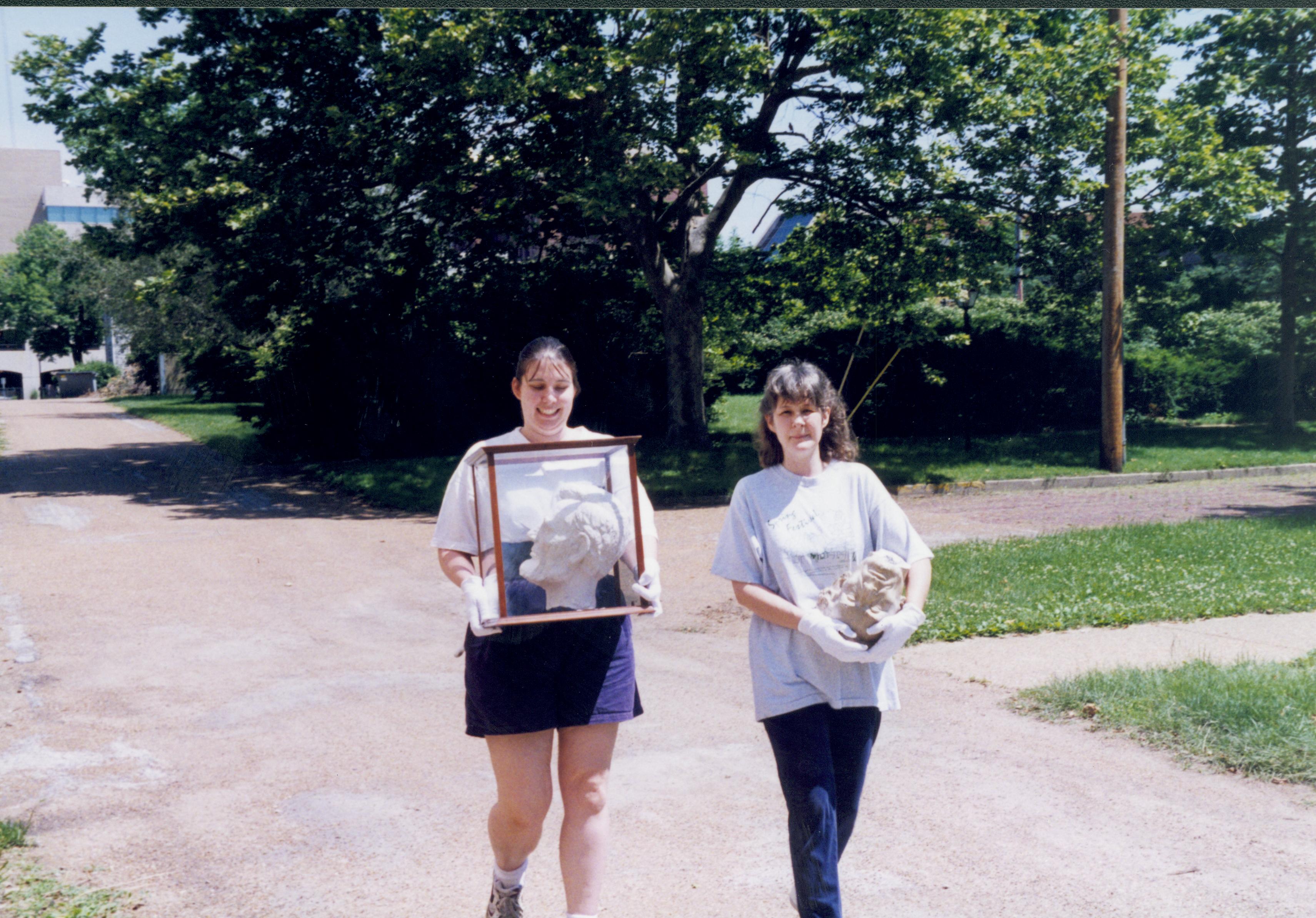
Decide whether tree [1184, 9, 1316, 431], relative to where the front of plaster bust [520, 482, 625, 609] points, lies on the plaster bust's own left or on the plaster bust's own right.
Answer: on the plaster bust's own right

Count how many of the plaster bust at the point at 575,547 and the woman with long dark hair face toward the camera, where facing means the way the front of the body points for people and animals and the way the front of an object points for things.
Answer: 1

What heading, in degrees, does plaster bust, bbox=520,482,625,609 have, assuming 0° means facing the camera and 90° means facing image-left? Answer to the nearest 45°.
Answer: approximately 90°

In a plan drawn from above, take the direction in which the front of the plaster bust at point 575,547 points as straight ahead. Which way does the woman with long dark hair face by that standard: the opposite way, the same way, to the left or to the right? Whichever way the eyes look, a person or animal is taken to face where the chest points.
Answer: to the left

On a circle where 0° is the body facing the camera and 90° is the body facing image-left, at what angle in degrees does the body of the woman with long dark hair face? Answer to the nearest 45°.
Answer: approximately 0°

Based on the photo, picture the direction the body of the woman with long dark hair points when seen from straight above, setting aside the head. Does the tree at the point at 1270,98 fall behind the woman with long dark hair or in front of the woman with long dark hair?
behind

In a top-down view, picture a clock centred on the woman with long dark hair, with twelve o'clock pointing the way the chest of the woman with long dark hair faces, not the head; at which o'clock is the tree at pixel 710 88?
The tree is roughly at 6 o'clock from the woman with long dark hair.
